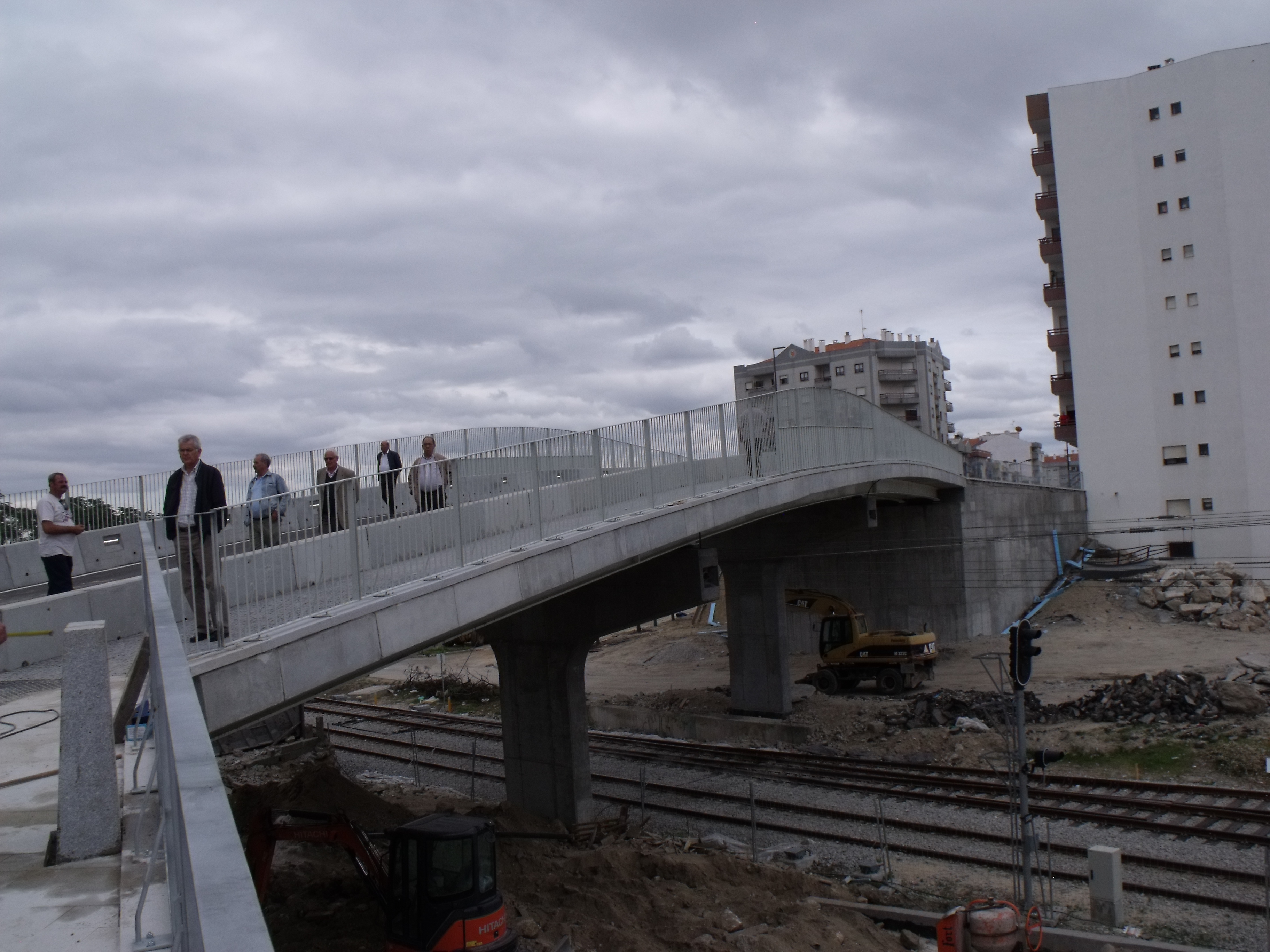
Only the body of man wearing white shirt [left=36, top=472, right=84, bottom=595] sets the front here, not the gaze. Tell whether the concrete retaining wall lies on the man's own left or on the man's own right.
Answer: on the man's own left

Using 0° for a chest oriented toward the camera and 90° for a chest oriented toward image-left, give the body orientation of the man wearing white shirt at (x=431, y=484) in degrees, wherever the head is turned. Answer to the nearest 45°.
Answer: approximately 0°

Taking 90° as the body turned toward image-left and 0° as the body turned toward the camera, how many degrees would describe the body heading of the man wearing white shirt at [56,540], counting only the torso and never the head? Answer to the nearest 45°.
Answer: approximately 315°
